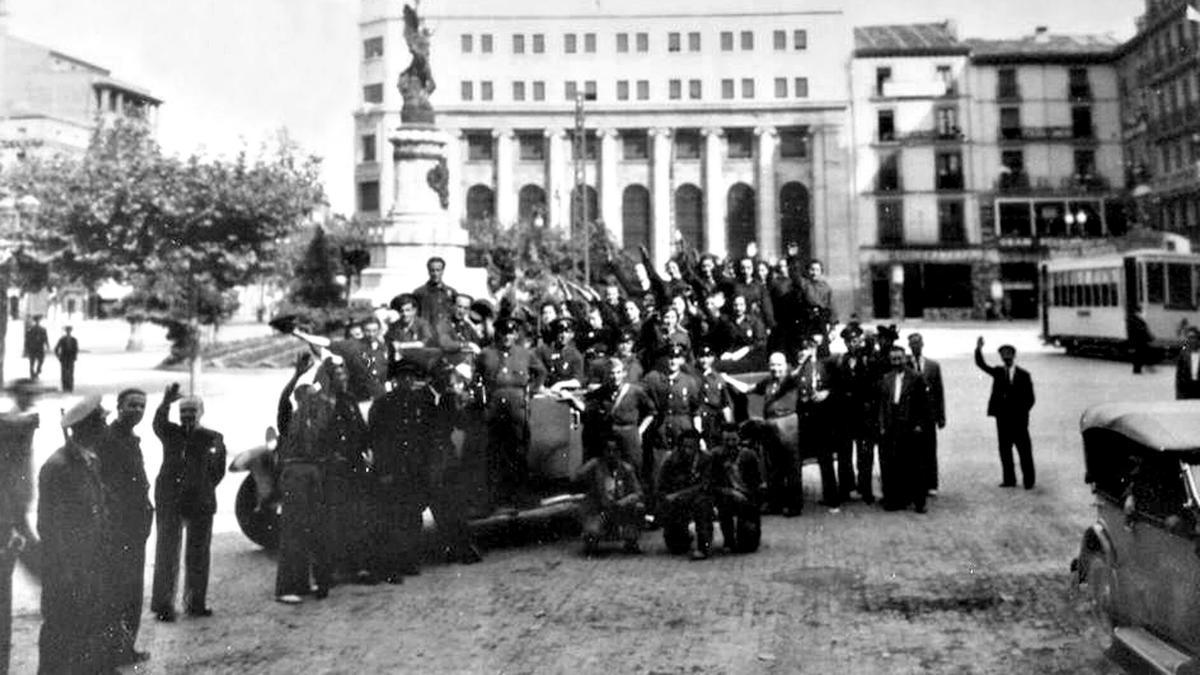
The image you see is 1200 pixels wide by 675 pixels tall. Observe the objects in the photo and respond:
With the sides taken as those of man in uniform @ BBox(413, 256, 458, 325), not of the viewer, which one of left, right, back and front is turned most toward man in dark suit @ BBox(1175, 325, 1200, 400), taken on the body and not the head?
left

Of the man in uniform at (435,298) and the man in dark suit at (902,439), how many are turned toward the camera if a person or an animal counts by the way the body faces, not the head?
2

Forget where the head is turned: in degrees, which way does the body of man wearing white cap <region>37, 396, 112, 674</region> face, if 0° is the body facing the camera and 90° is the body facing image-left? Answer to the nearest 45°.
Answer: approximately 315°

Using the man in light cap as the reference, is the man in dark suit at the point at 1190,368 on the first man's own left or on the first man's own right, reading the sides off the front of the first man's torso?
on the first man's own left

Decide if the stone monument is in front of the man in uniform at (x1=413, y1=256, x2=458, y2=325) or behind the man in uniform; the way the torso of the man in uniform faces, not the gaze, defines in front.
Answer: behind

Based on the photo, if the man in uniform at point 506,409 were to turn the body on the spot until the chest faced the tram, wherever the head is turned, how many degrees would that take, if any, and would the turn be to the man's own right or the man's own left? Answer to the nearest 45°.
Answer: approximately 135° to the man's own left

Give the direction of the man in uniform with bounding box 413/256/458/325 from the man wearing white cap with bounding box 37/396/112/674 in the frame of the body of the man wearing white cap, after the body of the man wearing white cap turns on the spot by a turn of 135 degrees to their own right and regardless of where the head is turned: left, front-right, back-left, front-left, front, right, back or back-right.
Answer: back-right
